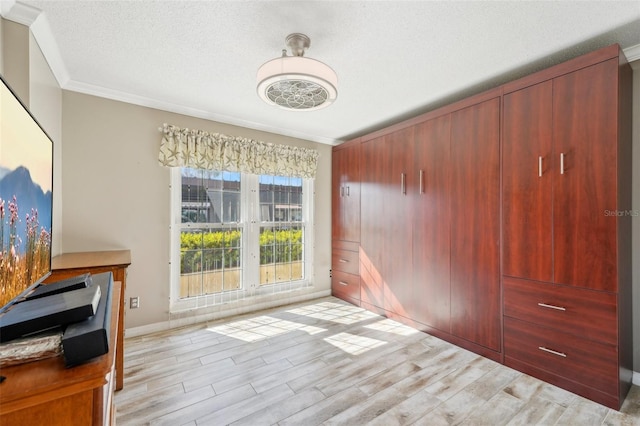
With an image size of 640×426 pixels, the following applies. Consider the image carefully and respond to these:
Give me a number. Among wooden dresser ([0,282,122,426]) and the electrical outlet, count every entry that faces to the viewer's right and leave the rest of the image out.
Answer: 1

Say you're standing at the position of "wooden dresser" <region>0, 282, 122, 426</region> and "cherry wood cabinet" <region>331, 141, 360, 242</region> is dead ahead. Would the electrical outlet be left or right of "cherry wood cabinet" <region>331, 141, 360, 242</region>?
left

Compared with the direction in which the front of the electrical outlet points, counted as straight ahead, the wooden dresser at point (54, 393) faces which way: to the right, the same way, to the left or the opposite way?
to the left

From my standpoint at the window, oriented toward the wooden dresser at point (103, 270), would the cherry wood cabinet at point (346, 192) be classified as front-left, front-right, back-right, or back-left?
back-left

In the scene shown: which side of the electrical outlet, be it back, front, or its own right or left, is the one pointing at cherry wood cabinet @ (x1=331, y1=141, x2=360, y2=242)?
left

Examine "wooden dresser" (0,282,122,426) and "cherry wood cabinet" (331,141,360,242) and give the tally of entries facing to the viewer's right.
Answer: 1

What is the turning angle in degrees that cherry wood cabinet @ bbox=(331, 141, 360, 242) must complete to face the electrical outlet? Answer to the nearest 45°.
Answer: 0° — it already faces it

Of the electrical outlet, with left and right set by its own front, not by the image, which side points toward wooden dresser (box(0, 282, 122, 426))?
front

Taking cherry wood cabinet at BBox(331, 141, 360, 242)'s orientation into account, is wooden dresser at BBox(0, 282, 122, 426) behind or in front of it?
in front

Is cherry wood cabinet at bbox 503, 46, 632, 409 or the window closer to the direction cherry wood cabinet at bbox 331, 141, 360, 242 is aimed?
the window

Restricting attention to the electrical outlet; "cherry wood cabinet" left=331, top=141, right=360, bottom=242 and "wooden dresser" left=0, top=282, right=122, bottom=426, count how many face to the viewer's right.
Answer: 1

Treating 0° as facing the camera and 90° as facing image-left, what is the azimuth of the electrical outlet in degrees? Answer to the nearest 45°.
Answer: approximately 0°

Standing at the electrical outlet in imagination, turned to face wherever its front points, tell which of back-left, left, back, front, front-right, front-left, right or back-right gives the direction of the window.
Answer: left

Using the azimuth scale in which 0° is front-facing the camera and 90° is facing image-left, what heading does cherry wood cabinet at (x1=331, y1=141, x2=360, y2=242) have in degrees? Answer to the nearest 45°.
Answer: approximately 45°

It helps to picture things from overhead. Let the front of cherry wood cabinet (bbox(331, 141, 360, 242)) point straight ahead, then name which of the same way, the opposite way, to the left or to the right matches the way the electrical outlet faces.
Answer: to the left

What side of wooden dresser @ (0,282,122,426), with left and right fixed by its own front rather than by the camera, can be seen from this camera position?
right
